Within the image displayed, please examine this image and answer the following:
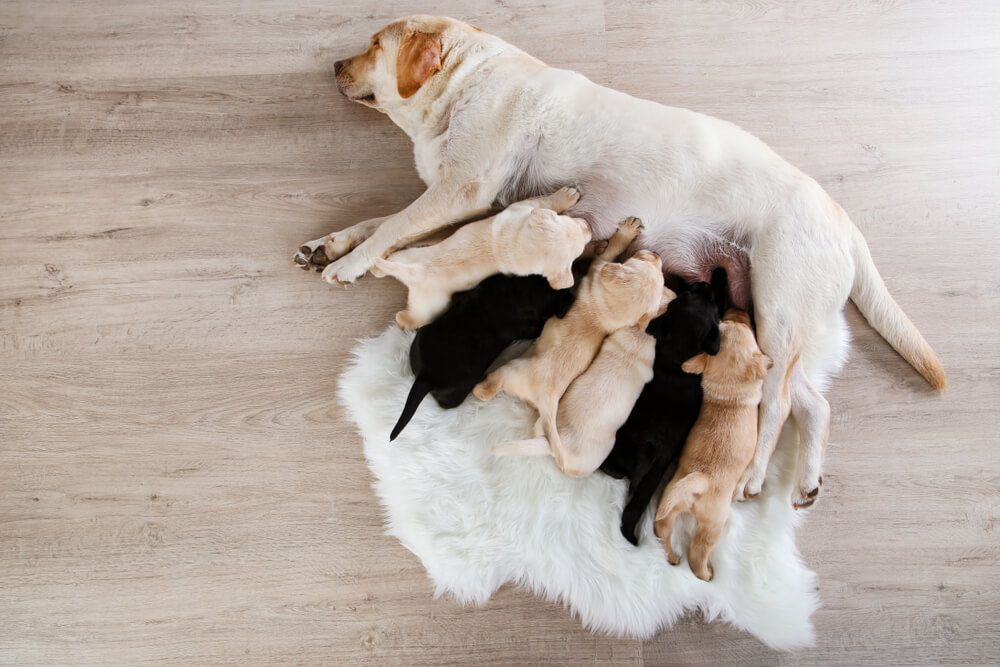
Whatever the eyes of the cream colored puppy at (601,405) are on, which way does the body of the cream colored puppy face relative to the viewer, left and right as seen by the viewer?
facing away from the viewer and to the right of the viewer

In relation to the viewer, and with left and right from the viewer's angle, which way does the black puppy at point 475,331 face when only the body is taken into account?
facing away from the viewer and to the right of the viewer

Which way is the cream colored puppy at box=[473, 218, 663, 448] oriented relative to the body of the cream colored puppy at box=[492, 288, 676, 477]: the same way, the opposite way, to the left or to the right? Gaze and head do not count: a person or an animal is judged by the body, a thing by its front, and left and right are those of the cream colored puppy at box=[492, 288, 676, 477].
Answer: the same way

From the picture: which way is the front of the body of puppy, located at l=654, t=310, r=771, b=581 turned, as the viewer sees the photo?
away from the camera

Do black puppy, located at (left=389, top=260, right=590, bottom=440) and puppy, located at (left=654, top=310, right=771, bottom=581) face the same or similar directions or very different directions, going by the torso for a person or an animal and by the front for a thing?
same or similar directions

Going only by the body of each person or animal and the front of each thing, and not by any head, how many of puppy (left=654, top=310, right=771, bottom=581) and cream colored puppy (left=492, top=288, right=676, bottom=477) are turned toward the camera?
0

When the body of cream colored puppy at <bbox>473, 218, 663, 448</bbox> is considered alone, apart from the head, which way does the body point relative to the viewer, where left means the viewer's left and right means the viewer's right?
facing away from the viewer and to the right of the viewer

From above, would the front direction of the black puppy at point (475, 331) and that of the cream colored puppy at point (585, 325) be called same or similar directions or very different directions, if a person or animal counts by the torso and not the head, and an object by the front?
same or similar directions
